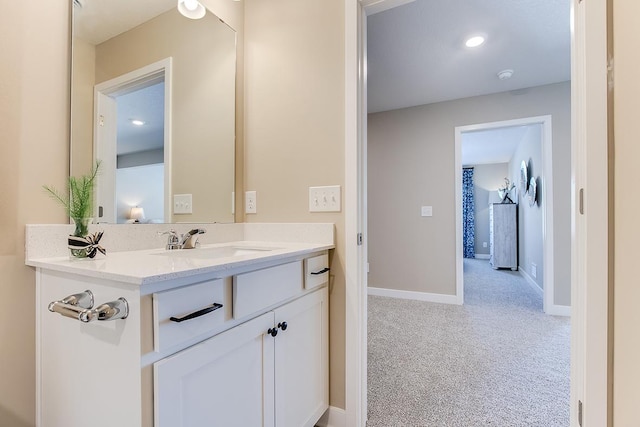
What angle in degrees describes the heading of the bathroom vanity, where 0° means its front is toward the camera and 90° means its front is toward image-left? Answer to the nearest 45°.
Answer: approximately 315°

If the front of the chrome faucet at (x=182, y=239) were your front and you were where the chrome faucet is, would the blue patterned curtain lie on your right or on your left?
on your left

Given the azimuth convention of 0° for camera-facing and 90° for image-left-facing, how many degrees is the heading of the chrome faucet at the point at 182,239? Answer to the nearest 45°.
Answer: approximately 315°
